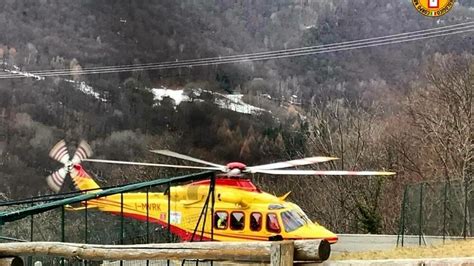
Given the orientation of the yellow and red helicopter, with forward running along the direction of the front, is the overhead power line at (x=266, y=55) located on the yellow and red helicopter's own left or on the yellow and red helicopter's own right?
on the yellow and red helicopter's own left

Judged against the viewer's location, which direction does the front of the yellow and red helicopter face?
facing to the right of the viewer
